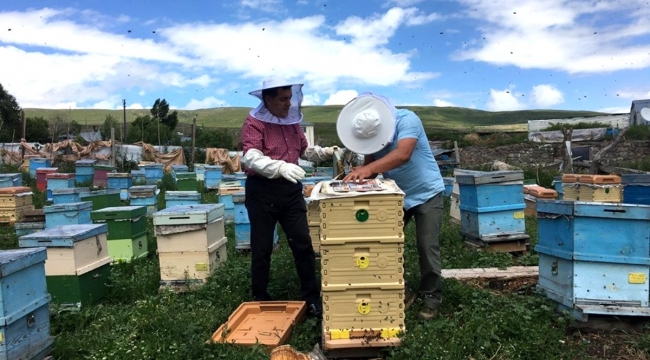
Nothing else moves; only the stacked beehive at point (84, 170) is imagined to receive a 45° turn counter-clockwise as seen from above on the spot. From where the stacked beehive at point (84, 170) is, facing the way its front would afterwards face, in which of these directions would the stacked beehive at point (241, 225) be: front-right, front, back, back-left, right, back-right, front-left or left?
front-right

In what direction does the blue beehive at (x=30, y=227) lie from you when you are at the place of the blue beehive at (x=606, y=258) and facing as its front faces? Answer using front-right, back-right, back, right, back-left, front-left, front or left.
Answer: right

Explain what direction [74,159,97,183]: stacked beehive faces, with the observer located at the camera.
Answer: facing the viewer

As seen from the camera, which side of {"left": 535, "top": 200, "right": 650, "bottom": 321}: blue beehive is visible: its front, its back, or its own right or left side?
front

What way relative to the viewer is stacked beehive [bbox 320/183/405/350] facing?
toward the camera

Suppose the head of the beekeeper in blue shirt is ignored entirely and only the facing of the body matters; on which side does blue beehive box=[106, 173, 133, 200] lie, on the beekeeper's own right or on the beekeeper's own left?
on the beekeeper's own right

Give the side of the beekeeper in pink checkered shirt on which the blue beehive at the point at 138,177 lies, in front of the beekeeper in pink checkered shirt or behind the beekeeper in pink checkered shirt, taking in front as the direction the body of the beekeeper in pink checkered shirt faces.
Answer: behind

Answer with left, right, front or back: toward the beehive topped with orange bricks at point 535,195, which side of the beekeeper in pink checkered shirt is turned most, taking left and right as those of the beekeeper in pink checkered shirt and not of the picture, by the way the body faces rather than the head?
left

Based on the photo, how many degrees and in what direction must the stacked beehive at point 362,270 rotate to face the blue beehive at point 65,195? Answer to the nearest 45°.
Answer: approximately 135° to its right

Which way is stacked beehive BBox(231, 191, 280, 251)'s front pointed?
toward the camera

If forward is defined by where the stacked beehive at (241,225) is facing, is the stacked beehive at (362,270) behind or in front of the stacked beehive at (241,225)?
in front

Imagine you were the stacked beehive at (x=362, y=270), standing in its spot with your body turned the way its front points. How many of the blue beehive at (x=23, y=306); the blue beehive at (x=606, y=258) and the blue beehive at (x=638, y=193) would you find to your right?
1

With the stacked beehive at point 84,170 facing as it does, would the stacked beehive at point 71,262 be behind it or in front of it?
in front
